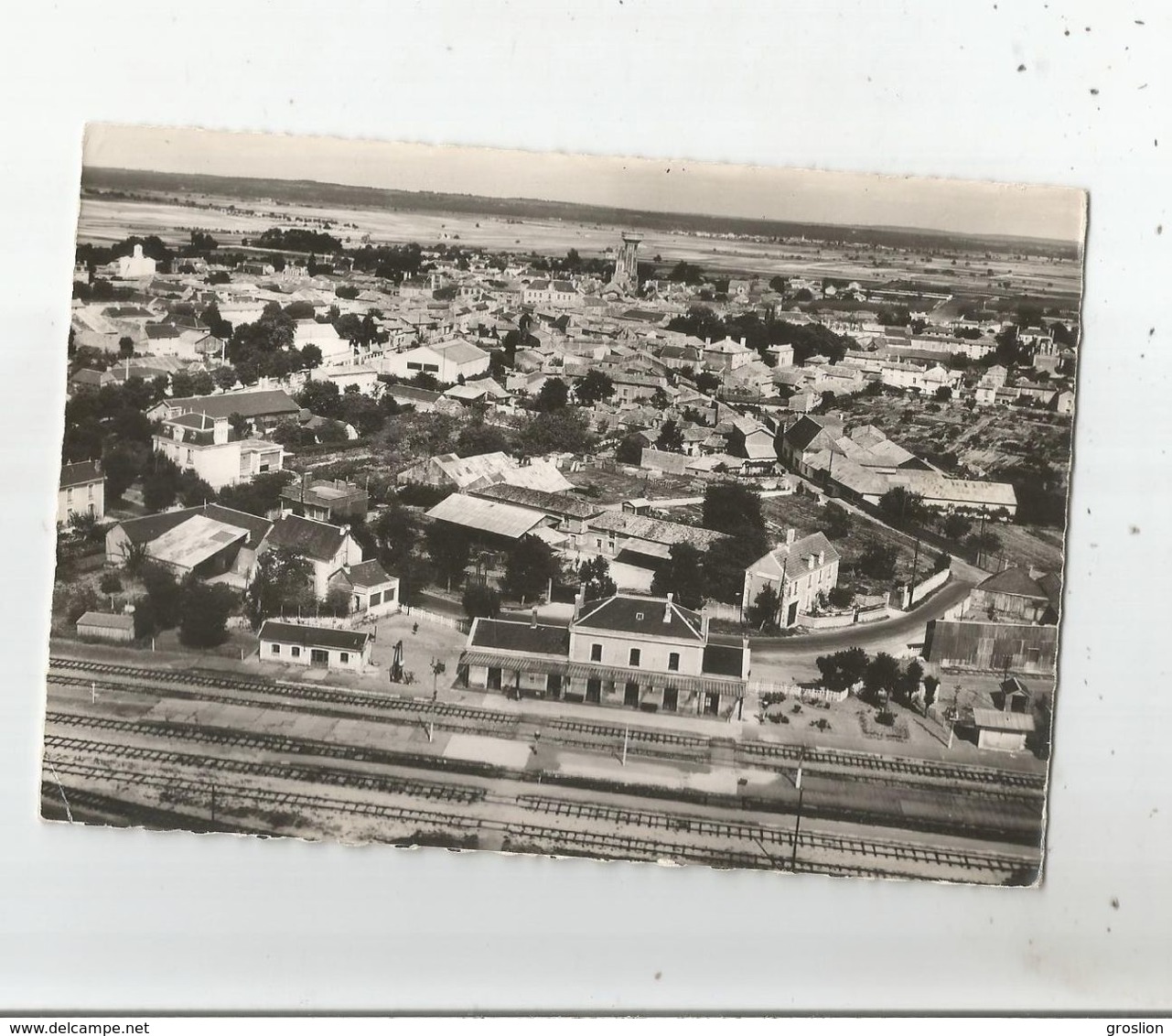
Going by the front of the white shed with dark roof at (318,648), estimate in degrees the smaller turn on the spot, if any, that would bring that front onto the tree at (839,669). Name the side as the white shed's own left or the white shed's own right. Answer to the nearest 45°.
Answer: approximately 90° to the white shed's own left

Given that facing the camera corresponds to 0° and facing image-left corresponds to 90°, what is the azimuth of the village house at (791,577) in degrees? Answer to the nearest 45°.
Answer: approximately 315°

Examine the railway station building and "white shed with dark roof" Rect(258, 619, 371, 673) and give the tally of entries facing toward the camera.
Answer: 2

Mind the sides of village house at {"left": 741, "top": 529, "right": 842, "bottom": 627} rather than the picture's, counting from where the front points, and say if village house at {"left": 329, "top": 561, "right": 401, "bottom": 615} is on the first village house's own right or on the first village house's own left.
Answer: on the first village house's own right

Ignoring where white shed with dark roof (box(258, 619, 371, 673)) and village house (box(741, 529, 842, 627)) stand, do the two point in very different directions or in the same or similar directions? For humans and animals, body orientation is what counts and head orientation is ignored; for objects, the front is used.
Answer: same or similar directions

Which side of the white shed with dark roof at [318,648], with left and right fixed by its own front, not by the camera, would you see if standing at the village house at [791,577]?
left

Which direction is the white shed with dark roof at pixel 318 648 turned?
toward the camera

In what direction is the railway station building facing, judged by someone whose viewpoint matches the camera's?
facing the viewer

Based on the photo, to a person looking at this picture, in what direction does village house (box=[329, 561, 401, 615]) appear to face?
facing the viewer and to the right of the viewer
